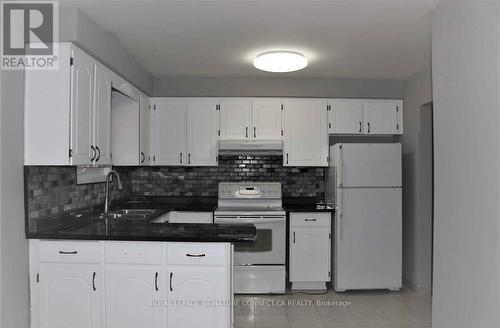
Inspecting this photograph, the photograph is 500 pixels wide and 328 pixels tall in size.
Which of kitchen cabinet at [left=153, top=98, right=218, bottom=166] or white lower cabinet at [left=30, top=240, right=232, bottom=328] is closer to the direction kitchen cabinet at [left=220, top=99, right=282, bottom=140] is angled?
the white lower cabinet

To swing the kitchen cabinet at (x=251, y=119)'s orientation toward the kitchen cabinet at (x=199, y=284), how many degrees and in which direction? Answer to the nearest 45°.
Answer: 0° — it already faces it

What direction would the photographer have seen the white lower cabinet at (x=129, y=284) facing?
facing the viewer

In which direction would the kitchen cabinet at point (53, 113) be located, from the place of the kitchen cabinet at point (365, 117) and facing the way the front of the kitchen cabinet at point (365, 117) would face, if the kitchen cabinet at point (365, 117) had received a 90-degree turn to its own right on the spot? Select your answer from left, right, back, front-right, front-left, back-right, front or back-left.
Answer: front-left

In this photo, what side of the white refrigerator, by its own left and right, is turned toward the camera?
front

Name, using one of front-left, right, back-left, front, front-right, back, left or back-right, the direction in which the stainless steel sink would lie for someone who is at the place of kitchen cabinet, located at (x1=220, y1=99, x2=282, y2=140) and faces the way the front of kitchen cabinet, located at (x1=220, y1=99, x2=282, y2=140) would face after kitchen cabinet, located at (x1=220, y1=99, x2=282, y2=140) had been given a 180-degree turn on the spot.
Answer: back-left

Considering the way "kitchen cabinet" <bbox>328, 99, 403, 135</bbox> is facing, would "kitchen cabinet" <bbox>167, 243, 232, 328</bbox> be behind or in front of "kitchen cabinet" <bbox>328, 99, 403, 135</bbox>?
in front

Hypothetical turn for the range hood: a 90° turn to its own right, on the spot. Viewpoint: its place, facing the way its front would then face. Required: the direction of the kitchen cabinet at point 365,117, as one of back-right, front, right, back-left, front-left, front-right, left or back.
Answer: back

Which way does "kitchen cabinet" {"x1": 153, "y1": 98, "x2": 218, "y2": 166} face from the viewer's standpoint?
toward the camera

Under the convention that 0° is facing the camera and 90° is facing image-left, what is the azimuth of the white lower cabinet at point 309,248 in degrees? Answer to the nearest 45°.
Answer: approximately 0°

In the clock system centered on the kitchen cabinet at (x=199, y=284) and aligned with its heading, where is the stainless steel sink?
The stainless steel sink is roughly at 5 o'clock from the kitchen cabinet.

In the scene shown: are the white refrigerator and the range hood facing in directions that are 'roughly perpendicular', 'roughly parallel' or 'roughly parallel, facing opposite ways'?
roughly parallel

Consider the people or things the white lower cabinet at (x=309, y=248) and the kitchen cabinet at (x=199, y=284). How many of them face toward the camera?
2

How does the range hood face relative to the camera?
toward the camera

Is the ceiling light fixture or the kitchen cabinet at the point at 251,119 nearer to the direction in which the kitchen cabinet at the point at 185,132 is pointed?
the ceiling light fixture

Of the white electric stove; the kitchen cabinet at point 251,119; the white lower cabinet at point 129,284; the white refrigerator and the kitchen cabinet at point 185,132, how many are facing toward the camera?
5

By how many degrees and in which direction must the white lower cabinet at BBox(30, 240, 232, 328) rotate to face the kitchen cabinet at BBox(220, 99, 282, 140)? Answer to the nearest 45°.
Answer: approximately 135° to its left
